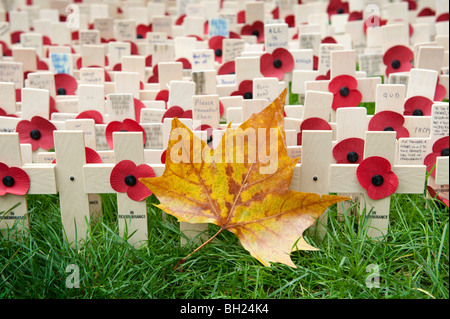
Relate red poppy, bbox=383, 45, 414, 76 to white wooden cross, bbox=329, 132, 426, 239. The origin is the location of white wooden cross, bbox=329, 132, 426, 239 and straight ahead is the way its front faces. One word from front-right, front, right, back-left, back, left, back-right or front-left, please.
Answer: back

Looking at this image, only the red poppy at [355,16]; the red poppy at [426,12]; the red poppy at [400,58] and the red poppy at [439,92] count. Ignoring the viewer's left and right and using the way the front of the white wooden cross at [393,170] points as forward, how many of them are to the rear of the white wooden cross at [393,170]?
4

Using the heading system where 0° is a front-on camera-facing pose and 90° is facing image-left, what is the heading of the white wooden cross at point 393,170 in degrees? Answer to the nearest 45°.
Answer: approximately 0°

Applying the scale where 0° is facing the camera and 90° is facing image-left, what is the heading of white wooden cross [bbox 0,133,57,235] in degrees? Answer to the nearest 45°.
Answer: approximately 0°

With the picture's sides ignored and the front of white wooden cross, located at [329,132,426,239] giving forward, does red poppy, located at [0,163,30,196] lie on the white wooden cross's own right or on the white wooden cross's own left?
on the white wooden cross's own right

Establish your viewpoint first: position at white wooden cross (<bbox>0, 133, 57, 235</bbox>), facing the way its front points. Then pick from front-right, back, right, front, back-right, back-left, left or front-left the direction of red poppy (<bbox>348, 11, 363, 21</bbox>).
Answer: back-left

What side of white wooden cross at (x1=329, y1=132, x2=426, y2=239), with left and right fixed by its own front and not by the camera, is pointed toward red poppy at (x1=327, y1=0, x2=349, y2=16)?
back

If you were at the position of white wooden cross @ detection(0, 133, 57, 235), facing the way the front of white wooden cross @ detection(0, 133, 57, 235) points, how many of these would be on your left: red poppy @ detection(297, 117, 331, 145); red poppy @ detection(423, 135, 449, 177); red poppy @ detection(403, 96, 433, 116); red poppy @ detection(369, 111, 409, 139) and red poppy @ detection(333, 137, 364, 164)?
5

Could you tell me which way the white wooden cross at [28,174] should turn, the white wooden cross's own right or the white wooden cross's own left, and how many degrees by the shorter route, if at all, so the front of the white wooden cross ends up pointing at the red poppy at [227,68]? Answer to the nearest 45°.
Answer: approximately 135° to the white wooden cross's own left

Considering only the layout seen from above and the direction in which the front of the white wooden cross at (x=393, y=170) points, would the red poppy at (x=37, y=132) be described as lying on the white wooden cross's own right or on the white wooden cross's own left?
on the white wooden cross's own right

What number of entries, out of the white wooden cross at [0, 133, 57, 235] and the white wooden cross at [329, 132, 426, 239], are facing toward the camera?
2

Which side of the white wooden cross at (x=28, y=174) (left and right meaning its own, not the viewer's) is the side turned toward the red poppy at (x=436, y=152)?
left
